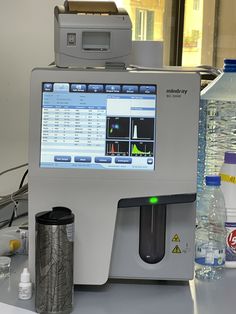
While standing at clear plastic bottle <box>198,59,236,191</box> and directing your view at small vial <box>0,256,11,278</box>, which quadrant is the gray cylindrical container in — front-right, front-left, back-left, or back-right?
front-left

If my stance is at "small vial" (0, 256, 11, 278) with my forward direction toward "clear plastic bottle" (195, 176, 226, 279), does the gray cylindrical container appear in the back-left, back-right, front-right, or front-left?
front-right

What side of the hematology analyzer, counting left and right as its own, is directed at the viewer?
front

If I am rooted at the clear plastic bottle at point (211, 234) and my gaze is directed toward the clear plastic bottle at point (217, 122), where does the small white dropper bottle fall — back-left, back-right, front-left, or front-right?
back-left
